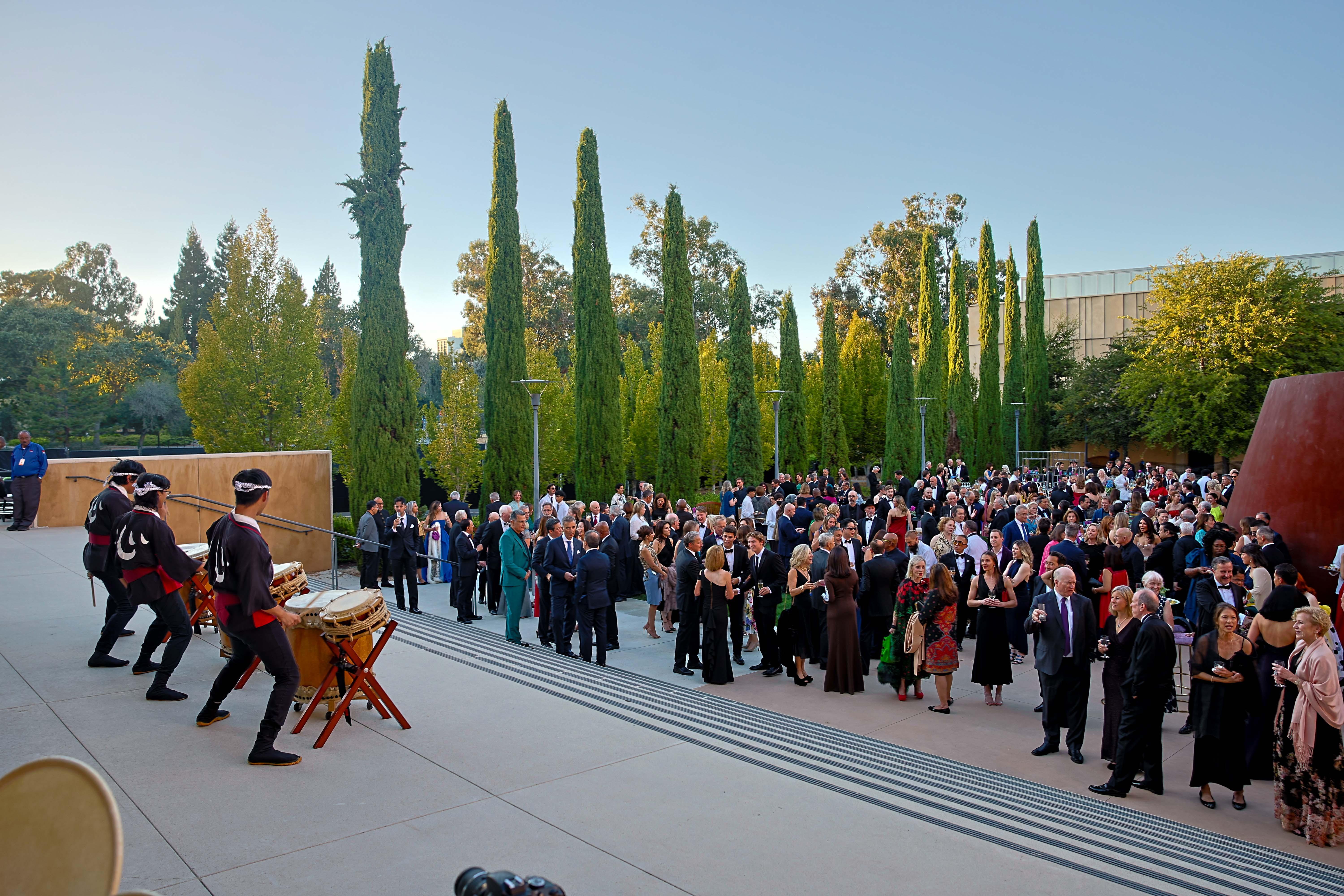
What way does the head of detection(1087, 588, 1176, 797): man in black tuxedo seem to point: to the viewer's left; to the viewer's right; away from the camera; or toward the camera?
to the viewer's left

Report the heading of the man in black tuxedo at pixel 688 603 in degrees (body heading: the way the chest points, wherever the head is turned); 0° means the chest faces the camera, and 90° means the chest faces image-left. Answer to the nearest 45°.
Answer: approximately 270°

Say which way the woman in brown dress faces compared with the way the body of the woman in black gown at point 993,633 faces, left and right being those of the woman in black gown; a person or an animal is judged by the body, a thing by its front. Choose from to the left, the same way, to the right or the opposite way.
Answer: the opposite way

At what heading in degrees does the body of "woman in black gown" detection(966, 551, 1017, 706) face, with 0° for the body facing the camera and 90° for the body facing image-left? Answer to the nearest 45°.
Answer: approximately 0°

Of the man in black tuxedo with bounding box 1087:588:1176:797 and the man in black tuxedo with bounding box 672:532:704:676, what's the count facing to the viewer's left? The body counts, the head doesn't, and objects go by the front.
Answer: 1

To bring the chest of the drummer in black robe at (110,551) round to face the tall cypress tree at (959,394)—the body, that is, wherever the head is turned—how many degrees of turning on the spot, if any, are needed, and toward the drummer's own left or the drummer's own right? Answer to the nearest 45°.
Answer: approximately 45° to the drummer's own left

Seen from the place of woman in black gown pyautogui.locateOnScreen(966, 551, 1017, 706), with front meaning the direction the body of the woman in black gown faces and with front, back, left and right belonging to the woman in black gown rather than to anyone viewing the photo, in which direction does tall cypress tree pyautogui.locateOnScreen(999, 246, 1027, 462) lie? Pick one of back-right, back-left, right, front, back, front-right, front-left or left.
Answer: back

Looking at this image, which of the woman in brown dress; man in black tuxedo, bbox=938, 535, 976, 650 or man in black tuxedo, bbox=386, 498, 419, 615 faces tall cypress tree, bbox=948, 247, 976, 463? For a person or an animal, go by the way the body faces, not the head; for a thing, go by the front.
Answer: the woman in brown dress

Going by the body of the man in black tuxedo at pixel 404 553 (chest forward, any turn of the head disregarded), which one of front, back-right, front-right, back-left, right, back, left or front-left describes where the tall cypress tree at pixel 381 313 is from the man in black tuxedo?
back

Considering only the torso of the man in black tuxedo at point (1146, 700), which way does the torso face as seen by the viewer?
to the viewer's left

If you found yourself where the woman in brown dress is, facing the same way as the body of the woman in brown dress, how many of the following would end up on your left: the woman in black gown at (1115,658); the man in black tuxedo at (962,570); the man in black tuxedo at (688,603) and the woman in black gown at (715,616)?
2

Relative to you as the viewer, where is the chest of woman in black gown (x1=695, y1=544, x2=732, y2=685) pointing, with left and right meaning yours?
facing away from the viewer
